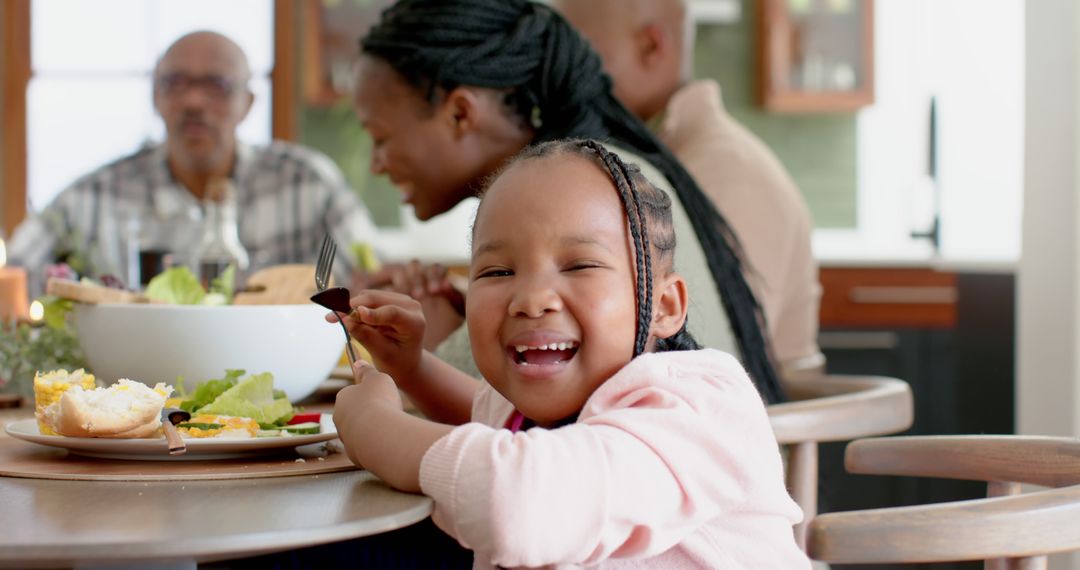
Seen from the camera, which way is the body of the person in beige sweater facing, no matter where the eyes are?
to the viewer's left

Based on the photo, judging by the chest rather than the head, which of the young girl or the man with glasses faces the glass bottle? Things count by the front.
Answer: the man with glasses

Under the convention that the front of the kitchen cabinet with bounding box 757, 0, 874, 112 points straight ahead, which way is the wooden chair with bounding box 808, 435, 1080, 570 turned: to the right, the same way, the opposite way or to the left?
to the right

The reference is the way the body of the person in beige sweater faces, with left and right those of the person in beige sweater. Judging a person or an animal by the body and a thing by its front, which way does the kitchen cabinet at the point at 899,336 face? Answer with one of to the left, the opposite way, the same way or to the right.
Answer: to the left

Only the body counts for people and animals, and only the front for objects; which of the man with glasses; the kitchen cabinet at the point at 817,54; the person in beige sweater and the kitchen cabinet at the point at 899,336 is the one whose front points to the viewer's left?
the person in beige sweater

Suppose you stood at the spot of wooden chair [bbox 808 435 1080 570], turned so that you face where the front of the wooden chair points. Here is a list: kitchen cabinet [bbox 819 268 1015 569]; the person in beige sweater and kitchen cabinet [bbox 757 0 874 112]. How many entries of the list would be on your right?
3

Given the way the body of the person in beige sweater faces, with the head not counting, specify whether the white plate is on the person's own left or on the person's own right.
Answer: on the person's own left
